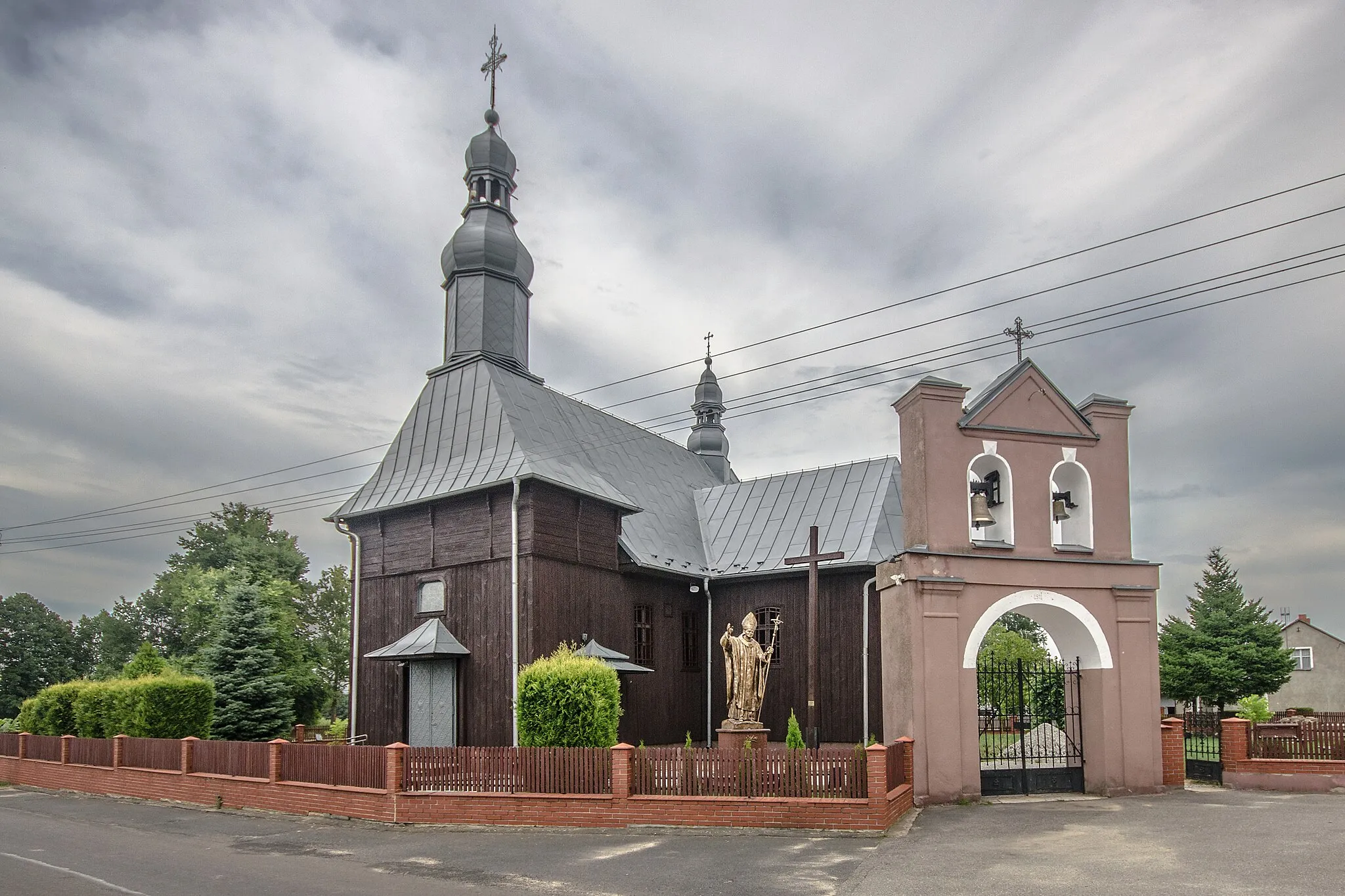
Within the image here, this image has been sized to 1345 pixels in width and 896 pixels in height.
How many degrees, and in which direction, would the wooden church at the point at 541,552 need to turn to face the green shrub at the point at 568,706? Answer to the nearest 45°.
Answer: approximately 45° to its left

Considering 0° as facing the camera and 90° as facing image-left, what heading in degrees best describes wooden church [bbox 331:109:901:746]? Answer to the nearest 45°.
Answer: approximately 45°

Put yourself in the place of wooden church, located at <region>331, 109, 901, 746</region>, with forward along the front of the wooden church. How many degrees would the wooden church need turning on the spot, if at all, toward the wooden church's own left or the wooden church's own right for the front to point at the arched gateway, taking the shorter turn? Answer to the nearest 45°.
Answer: approximately 90° to the wooden church's own left

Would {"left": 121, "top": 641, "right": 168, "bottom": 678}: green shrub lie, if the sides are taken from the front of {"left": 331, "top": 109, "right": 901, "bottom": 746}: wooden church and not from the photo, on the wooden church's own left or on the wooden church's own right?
on the wooden church's own right

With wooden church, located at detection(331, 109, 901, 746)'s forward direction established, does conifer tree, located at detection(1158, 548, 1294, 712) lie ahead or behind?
behind

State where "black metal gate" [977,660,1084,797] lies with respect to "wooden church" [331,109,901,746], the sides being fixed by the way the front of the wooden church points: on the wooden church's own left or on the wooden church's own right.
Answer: on the wooden church's own left

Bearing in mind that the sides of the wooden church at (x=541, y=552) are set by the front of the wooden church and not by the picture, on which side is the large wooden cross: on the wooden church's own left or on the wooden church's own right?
on the wooden church's own left

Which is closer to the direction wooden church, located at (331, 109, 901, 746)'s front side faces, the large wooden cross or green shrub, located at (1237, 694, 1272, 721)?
the large wooden cross

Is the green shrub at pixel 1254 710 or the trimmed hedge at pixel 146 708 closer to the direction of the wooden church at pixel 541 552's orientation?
the trimmed hedge

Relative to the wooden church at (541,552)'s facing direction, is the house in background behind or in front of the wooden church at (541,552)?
behind
